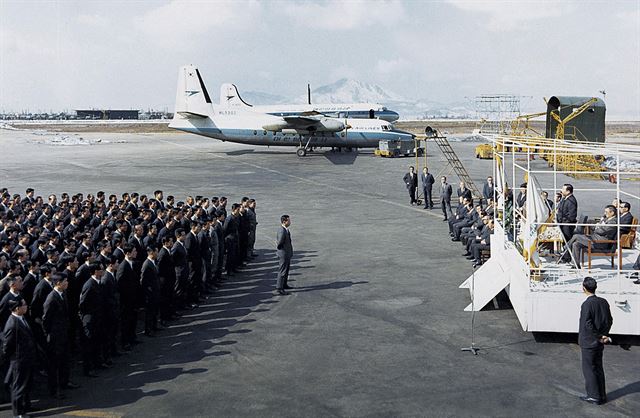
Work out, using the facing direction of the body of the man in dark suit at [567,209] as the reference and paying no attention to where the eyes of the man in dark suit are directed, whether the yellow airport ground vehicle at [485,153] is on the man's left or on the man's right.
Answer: on the man's right

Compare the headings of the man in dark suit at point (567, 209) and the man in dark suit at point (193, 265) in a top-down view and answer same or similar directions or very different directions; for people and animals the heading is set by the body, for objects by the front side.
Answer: very different directions

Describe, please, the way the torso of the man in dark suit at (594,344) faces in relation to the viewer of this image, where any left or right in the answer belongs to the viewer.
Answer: facing away from the viewer and to the left of the viewer

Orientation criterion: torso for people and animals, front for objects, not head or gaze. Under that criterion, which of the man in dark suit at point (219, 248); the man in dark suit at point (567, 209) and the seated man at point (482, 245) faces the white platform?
the man in dark suit at point (219, 248)

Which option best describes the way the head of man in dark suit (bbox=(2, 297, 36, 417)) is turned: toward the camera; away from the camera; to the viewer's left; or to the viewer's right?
to the viewer's right

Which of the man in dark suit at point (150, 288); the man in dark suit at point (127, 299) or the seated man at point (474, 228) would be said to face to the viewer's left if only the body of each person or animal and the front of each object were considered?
the seated man

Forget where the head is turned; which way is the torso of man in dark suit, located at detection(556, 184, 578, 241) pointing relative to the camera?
to the viewer's left

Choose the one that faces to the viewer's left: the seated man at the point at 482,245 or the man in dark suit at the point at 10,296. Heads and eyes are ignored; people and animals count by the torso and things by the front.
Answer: the seated man

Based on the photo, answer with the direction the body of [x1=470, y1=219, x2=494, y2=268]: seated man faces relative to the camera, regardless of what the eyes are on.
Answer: to the viewer's left

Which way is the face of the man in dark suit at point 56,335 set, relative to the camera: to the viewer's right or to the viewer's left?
to the viewer's right

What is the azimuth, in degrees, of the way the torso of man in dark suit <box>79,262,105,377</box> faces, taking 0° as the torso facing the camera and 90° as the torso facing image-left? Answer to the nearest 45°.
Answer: approximately 315°
